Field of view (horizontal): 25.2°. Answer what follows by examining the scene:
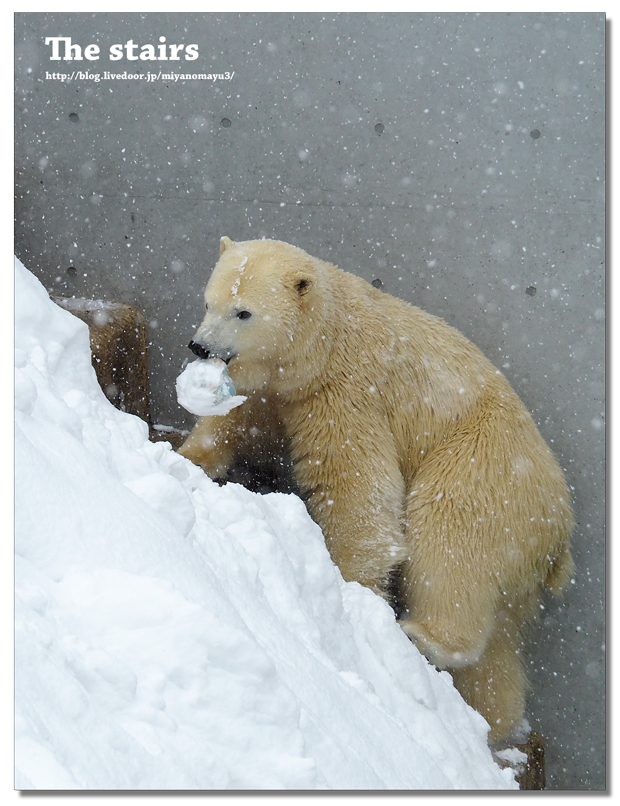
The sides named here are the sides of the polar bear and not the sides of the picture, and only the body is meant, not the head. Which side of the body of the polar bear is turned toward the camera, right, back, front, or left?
left
